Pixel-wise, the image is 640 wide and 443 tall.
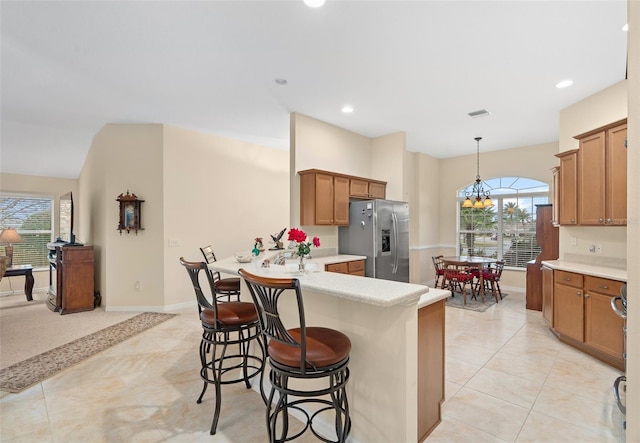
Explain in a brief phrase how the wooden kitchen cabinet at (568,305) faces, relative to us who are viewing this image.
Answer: facing the viewer and to the left of the viewer

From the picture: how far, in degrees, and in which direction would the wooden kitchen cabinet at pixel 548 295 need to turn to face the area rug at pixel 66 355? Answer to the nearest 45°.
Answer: approximately 45° to its left

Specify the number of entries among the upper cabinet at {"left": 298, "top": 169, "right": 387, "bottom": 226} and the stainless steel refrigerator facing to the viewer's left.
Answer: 0

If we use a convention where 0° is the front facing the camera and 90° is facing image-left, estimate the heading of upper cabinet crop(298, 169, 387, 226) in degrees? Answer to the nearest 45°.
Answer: approximately 315°

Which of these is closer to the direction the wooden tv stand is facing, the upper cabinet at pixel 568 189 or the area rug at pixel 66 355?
the area rug

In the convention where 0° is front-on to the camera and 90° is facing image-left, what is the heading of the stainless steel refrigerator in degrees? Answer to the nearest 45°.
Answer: approximately 315°

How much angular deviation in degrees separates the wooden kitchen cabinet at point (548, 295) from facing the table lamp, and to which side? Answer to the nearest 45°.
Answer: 0° — it already faces it

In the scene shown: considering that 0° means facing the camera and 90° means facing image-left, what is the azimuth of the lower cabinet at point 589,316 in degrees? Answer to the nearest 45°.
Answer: approximately 45°

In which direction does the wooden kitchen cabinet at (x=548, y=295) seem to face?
to the viewer's left

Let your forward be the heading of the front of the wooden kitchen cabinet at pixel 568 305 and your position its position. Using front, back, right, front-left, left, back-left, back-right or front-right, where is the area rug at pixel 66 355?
front

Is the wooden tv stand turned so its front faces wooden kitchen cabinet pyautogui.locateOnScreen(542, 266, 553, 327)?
no

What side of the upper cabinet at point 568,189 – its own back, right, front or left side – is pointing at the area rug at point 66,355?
front
